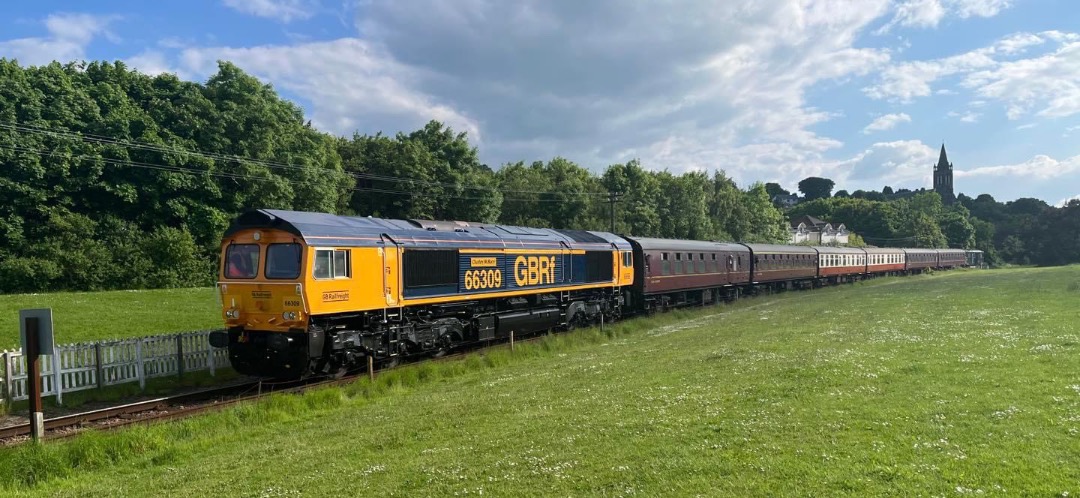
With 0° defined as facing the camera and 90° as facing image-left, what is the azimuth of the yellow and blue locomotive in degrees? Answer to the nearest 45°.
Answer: approximately 45°

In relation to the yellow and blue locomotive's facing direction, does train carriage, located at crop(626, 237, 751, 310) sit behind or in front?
behind

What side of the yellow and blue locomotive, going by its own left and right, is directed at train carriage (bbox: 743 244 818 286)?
back

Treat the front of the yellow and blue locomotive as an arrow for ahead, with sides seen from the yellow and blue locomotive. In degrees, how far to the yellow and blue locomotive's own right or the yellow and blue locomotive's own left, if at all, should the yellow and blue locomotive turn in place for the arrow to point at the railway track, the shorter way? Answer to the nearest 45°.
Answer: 0° — it already faces it
